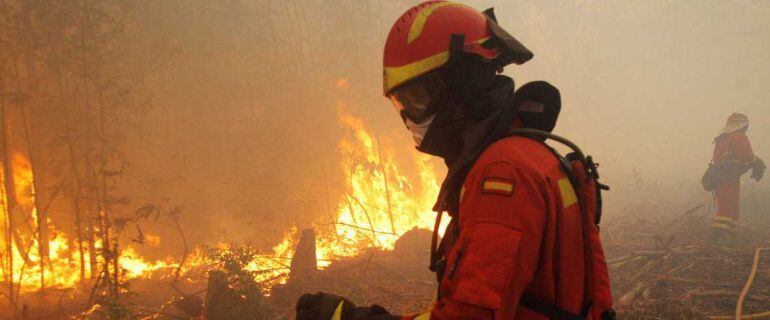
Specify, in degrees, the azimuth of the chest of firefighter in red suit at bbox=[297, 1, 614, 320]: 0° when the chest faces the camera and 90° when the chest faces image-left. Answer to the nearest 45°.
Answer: approximately 90°

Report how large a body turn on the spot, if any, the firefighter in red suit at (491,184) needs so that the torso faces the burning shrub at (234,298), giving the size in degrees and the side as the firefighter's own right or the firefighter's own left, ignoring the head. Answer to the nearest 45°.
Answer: approximately 45° to the firefighter's own right

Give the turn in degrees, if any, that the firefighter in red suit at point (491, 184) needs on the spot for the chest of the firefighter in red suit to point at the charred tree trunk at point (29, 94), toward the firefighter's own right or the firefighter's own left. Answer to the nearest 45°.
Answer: approximately 45° to the firefighter's own right

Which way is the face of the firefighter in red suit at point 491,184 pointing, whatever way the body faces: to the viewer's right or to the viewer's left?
to the viewer's left

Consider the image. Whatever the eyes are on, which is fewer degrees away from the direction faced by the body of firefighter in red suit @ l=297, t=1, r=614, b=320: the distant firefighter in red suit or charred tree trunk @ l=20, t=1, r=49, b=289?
the charred tree trunk

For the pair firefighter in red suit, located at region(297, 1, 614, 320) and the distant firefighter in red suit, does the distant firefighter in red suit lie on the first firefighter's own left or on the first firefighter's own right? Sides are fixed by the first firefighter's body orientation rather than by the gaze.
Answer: on the first firefighter's own right

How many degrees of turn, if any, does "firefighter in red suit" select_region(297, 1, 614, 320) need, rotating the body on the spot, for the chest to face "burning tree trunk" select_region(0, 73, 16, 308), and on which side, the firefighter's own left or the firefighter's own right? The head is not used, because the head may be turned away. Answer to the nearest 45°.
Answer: approximately 45° to the firefighter's own right
